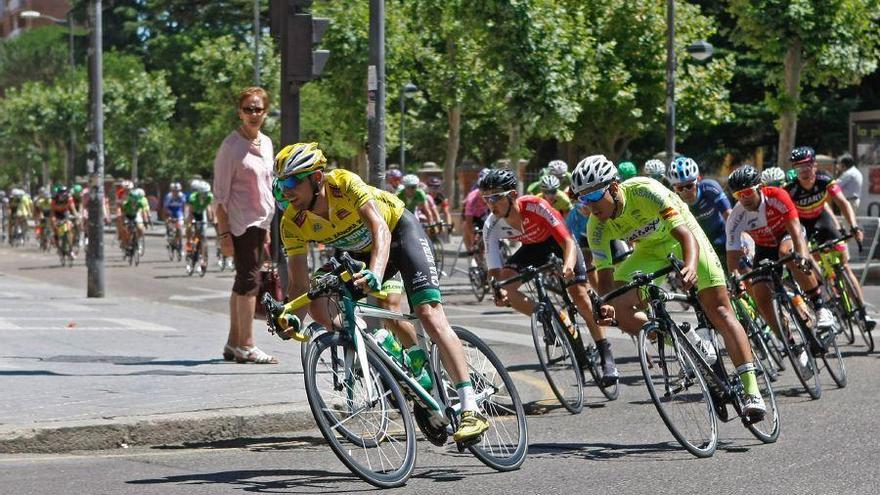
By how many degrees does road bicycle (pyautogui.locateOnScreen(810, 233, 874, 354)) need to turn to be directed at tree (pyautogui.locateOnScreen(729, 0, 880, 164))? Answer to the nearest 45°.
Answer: approximately 135° to its right

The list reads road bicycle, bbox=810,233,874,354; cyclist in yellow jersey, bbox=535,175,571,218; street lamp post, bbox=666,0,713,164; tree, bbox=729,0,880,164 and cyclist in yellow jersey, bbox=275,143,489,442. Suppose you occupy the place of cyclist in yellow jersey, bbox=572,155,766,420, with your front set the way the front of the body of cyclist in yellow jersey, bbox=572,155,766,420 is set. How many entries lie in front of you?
1

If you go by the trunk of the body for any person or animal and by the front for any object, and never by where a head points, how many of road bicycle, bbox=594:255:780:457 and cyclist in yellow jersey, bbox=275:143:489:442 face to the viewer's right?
0

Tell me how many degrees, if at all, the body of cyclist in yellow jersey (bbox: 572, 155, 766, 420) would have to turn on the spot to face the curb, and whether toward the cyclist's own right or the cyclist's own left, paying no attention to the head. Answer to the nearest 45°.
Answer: approximately 45° to the cyclist's own right

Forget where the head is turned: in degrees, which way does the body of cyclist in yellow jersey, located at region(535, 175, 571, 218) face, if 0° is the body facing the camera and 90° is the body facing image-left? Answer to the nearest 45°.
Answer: approximately 45°

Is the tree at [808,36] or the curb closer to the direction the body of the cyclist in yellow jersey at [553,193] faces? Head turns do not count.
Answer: the curb

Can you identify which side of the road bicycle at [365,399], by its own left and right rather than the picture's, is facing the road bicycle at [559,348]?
back

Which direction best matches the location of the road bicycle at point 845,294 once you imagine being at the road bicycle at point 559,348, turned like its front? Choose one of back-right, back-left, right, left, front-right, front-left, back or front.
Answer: back

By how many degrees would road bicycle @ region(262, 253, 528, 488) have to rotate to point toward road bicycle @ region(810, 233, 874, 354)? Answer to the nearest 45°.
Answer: approximately 180°

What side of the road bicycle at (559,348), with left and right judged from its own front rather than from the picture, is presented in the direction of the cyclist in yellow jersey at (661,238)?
left

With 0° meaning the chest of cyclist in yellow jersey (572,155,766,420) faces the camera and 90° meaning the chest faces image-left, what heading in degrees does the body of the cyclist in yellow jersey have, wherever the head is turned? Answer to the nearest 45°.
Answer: approximately 45°

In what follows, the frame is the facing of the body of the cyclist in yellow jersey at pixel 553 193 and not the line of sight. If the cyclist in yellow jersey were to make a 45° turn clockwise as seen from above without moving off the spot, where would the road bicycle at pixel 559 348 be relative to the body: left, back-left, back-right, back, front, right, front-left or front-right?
left
